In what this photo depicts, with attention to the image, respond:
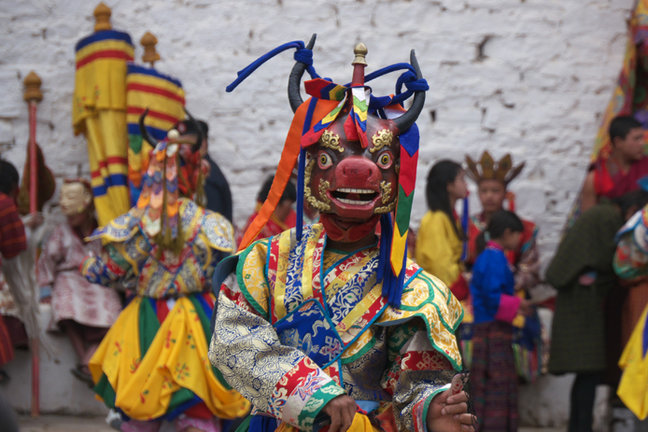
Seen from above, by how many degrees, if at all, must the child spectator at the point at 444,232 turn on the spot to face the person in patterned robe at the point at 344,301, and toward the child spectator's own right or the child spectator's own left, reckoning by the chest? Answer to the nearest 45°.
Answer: approximately 90° to the child spectator's own right

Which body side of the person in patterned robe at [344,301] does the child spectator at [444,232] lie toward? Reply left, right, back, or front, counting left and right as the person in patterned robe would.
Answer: back

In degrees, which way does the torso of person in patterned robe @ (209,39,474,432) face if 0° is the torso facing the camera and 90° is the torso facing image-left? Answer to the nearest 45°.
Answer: approximately 0°

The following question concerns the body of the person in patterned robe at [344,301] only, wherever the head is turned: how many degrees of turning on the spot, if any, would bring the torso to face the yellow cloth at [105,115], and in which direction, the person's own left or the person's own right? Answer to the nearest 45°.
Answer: approximately 135° to the person's own right

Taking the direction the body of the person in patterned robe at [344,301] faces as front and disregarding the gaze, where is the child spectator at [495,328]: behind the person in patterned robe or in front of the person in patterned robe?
behind

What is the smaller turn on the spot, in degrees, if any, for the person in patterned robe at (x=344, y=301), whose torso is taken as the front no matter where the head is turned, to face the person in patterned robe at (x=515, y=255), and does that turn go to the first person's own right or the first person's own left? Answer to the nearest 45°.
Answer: approximately 180°
